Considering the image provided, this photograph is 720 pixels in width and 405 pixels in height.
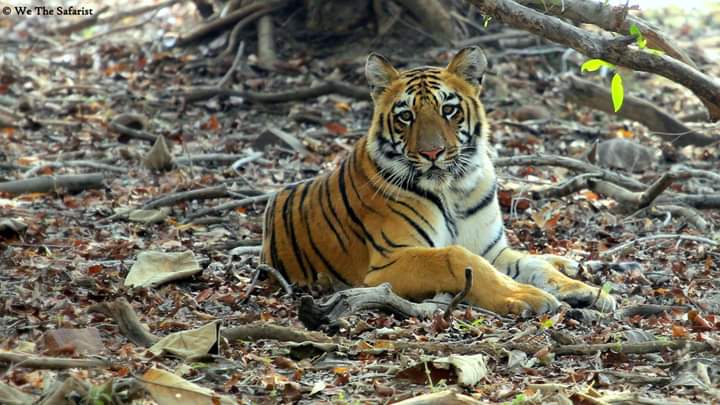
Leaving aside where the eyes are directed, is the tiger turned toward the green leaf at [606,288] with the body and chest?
yes

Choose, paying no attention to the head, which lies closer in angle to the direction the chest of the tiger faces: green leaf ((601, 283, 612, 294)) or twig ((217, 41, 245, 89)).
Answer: the green leaf

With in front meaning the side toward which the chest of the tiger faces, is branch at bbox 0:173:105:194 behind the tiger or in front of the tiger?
behind

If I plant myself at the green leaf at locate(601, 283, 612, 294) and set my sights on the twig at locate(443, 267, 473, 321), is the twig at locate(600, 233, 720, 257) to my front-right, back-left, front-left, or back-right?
back-right

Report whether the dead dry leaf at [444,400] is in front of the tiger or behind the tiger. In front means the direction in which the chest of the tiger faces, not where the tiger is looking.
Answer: in front

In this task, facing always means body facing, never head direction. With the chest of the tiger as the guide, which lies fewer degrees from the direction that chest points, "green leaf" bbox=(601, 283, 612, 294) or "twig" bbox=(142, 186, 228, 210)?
the green leaf

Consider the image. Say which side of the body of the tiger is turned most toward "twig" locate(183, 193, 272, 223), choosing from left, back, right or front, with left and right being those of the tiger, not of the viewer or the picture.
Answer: back

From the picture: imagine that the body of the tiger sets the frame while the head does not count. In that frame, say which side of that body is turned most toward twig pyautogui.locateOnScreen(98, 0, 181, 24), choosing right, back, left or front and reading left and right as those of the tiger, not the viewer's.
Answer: back

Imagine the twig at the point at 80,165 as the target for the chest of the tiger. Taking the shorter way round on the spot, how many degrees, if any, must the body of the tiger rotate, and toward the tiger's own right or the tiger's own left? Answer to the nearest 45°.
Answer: approximately 180°

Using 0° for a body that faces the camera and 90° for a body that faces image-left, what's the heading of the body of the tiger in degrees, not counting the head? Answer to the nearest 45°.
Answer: approximately 315°

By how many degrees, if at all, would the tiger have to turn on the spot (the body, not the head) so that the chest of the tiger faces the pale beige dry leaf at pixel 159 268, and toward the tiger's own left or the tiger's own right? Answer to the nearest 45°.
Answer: approximately 135° to the tiger's own right

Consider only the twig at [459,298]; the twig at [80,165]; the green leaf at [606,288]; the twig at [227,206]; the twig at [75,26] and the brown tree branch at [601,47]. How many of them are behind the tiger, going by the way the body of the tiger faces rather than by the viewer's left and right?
3

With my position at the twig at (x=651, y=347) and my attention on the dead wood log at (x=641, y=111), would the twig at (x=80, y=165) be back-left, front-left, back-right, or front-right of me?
front-left
